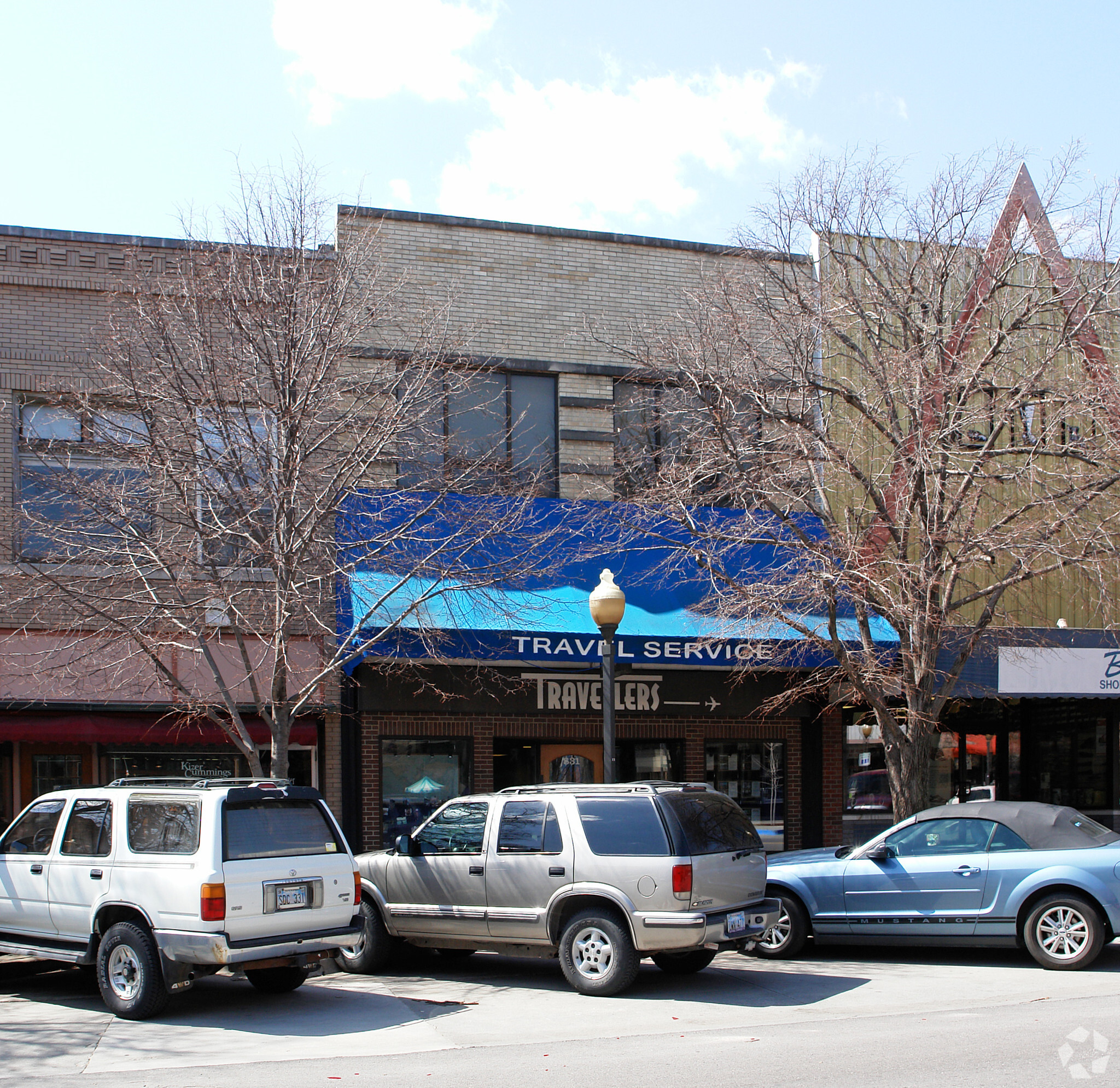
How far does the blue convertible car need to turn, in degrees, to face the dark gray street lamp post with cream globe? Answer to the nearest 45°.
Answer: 0° — it already faces it

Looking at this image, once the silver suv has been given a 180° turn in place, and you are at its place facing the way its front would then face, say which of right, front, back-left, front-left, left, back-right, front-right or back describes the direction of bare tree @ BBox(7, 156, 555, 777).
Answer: back

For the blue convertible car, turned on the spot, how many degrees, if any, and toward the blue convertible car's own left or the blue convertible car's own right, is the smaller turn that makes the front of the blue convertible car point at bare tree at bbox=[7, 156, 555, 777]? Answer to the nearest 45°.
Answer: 0° — it already faces it

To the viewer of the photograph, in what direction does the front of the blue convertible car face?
facing to the left of the viewer

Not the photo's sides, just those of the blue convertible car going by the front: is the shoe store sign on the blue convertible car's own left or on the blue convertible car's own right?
on the blue convertible car's own right

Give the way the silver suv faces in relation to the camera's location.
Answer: facing away from the viewer and to the left of the viewer

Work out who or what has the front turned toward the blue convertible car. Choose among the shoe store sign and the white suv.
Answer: the shoe store sign

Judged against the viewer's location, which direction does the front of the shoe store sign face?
facing the viewer

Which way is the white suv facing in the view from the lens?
facing away from the viewer and to the left of the viewer

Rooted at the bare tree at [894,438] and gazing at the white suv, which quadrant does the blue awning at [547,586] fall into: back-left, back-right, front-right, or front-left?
front-right

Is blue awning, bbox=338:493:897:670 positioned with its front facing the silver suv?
yes

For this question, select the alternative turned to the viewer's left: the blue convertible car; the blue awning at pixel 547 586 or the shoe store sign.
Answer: the blue convertible car

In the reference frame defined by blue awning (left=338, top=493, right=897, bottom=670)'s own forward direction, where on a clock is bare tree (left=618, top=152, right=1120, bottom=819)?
The bare tree is roughly at 9 o'clock from the blue awning.

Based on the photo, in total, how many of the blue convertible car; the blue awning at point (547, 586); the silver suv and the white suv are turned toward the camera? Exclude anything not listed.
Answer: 1

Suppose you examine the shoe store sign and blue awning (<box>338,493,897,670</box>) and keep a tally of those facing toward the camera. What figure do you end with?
2

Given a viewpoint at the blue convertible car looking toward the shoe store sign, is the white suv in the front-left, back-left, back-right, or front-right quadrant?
back-left

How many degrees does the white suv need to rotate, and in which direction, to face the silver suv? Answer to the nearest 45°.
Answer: approximately 135° to its right

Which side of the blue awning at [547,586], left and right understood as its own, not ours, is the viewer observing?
front

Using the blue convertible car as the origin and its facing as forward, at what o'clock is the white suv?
The white suv is roughly at 11 o'clock from the blue convertible car.
